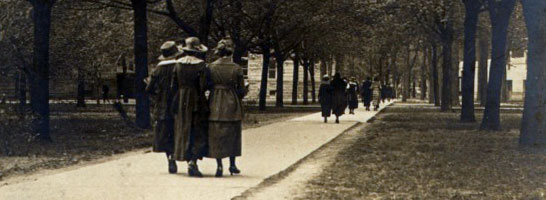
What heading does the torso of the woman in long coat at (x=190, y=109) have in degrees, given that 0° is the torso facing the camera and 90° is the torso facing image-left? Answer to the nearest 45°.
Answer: approximately 225°

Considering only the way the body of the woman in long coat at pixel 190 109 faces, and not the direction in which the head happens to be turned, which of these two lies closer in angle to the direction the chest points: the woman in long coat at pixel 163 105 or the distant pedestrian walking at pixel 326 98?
the distant pedestrian walking

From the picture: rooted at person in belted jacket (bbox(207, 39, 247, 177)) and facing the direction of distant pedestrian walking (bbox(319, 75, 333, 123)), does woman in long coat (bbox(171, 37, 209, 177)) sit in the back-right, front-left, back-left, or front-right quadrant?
back-left

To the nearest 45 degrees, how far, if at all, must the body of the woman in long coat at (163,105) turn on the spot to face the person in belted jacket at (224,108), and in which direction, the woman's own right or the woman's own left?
approximately 45° to the woman's own right

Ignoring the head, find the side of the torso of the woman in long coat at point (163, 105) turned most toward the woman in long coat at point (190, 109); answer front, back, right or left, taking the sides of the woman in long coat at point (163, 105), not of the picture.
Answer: right

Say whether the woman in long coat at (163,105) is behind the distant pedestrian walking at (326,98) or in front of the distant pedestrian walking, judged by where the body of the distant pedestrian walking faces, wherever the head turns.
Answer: behind

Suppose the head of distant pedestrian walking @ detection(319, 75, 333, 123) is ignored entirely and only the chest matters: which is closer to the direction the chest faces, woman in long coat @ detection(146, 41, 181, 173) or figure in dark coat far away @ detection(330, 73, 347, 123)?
the figure in dark coat far away

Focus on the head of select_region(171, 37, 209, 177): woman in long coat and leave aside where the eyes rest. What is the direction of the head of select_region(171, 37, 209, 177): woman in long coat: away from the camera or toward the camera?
away from the camera
